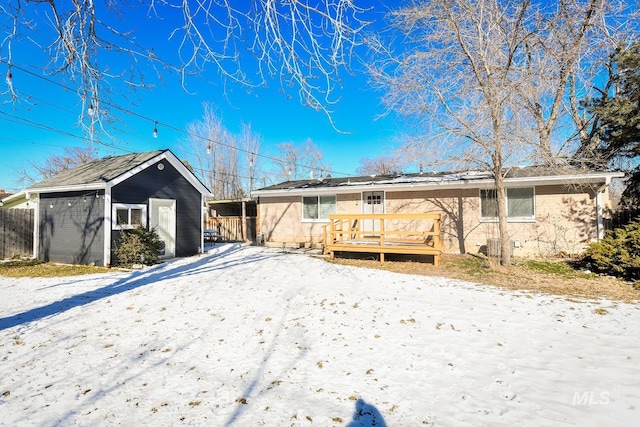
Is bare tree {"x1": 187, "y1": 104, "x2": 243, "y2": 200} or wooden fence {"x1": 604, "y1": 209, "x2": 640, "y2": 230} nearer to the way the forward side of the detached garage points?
the wooden fence

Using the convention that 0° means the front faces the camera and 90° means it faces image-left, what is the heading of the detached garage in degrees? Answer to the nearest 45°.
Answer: approximately 315°
